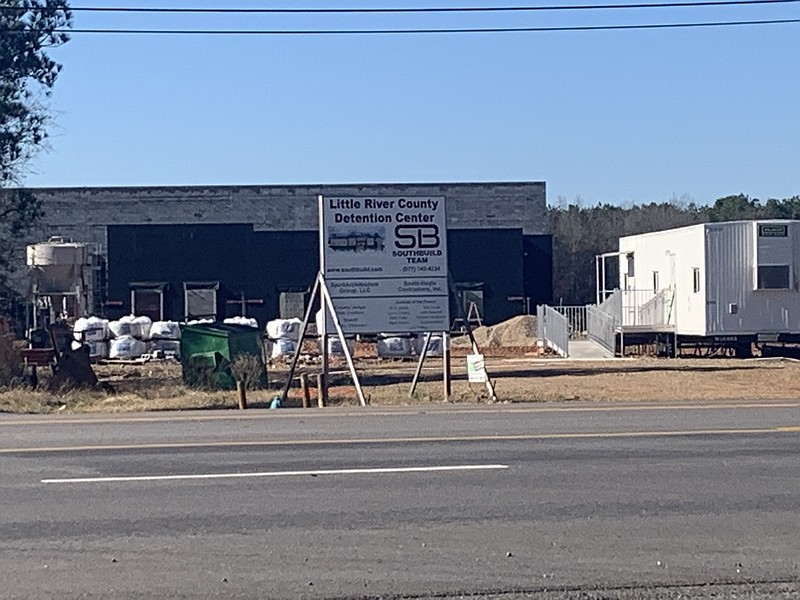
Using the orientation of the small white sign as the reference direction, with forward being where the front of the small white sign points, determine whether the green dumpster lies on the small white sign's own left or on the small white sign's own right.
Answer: on the small white sign's own right

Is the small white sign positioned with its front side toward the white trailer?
no

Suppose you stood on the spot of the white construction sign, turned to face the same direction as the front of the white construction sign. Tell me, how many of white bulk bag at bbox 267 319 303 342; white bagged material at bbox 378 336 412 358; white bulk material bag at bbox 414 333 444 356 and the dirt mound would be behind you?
4

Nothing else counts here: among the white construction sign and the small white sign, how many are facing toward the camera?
2

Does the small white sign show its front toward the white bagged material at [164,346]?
no

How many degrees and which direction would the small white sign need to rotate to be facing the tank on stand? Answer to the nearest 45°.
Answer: approximately 135° to its right

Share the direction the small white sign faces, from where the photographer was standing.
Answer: facing the viewer

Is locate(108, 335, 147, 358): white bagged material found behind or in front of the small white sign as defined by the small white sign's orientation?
behind

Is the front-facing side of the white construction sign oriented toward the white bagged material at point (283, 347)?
no

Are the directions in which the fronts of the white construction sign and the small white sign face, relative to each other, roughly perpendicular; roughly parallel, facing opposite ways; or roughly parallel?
roughly parallel

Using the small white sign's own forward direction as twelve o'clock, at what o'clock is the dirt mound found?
The dirt mound is roughly at 6 o'clock from the small white sign.

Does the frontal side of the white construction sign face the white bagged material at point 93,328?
no

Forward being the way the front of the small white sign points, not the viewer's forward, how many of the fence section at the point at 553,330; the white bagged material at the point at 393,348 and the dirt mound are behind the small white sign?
3

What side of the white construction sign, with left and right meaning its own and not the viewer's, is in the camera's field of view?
front

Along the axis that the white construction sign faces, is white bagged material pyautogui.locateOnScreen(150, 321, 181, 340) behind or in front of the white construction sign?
behind

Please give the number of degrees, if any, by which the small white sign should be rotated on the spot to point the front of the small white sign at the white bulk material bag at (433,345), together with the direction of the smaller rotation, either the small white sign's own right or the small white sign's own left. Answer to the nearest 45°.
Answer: approximately 180°
